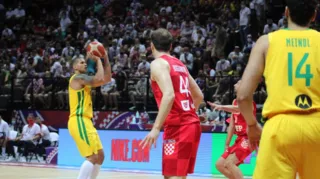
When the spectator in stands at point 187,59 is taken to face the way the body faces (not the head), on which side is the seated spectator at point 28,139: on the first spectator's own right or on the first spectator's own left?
on the first spectator's own right

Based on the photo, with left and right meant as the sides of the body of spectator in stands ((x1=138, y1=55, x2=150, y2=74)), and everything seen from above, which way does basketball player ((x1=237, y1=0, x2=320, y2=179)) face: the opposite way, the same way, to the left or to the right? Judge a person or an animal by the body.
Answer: the opposite way

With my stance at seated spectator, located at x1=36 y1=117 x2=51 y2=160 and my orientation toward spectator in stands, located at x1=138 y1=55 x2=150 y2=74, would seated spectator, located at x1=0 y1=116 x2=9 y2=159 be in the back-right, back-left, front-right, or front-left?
back-left

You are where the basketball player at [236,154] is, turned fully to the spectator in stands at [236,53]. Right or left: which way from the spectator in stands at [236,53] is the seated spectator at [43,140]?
left

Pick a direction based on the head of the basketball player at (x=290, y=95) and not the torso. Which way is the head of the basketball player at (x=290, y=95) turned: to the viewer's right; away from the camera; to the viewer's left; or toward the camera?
away from the camera

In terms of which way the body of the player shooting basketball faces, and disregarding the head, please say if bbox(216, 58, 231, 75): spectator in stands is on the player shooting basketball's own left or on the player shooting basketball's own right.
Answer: on the player shooting basketball's own left

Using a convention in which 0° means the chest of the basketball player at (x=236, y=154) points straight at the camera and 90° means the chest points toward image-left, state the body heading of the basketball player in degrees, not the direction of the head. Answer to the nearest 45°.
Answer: approximately 45°

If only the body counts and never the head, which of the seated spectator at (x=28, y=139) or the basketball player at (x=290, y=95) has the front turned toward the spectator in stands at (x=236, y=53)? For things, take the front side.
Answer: the basketball player

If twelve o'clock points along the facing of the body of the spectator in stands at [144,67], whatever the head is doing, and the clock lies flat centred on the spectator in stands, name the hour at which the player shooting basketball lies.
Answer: The player shooting basketball is roughly at 12 o'clock from the spectator in stands.

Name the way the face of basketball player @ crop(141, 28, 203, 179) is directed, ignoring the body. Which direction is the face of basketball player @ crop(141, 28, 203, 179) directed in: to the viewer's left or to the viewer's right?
to the viewer's left
